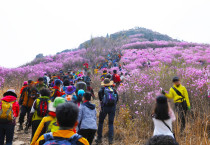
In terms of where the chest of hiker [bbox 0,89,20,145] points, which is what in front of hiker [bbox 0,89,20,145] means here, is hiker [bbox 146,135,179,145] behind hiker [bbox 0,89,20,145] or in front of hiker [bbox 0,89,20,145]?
behind

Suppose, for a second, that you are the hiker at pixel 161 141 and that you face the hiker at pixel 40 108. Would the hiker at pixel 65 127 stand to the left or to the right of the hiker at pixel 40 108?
left

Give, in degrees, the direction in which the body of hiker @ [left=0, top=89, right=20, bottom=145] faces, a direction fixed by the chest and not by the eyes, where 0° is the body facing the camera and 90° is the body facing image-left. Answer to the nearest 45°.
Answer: approximately 180°

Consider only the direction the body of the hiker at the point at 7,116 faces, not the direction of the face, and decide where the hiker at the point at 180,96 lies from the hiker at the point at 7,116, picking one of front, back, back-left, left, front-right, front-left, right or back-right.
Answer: right

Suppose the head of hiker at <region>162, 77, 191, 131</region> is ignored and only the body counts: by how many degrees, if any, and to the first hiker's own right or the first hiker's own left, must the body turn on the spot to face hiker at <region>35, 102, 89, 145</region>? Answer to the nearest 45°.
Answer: approximately 45° to the first hiker's own left

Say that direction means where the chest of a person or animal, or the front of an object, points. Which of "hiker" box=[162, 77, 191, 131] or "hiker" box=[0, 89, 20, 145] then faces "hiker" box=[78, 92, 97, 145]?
"hiker" box=[162, 77, 191, 131]

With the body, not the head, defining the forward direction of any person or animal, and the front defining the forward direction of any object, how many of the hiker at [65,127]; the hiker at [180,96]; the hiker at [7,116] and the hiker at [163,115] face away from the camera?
3

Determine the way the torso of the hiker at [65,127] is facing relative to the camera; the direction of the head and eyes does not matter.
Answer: away from the camera

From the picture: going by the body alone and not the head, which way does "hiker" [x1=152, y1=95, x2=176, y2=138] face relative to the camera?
away from the camera

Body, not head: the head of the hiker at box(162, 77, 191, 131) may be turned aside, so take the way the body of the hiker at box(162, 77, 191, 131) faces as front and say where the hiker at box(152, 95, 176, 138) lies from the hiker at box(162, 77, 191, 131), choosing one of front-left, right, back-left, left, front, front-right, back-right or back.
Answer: front-left

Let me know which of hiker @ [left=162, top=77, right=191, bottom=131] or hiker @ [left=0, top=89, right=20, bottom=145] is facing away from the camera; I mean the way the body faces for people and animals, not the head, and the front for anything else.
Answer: hiker @ [left=0, top=89, right=20, bottom=145]

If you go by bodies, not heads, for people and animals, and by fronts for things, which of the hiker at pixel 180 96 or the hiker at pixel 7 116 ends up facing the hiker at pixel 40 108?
the hiker at pixel 180 96

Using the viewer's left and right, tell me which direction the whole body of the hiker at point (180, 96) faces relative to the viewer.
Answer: facing the viewer and to the left of the viewer

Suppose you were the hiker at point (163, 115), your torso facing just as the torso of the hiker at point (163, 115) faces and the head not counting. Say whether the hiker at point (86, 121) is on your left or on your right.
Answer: on your left
